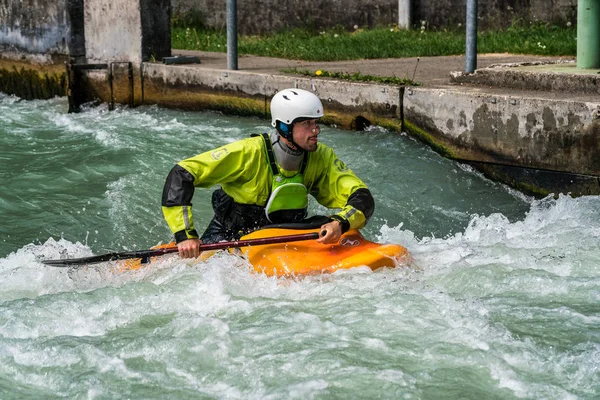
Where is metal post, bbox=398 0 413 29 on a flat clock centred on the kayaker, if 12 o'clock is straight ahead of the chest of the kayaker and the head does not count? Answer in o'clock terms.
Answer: The metal post is roughly at 8 o'clock from the kayaker.

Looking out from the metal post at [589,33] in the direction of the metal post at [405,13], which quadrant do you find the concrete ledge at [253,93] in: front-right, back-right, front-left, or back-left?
front-left

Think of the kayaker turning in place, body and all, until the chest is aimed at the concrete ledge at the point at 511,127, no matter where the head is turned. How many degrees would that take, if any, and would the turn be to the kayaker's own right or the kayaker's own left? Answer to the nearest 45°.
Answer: approximately 90° to the kayaker's own left

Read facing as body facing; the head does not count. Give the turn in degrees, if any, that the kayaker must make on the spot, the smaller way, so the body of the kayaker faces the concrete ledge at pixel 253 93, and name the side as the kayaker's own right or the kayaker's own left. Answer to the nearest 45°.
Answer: approximately 135° to the kayaker's own left

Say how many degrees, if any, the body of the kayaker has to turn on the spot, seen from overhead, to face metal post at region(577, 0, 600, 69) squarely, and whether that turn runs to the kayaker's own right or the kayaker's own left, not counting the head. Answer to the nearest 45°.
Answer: approximately 90° to the kayaker's own left

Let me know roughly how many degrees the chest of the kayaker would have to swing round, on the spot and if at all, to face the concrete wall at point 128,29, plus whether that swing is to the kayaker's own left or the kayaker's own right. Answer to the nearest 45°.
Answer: approximately 135° to the kayaker's own left

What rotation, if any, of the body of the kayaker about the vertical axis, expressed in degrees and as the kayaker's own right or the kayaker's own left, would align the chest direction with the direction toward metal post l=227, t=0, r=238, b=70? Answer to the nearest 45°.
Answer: approximately 135° to the kayaker's own left

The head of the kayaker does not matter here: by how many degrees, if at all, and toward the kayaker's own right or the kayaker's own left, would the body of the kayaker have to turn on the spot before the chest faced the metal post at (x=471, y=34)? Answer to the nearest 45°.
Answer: approximately 90° to the kayaker's own left

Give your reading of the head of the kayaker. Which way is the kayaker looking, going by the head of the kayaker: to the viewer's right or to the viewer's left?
to the viewer's right

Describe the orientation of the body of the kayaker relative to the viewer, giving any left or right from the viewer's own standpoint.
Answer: facing the viewer and to the right of the viewer
